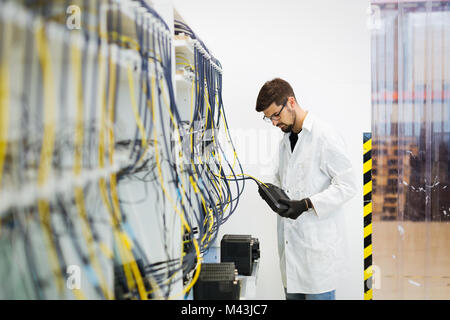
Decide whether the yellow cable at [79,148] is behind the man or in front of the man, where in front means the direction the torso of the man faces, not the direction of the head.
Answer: in front

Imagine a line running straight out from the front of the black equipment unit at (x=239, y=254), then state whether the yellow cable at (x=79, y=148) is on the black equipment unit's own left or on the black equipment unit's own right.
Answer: on the black equipment unit's own right

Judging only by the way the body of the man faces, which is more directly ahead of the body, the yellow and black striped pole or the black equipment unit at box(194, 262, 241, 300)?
the black equipment unit

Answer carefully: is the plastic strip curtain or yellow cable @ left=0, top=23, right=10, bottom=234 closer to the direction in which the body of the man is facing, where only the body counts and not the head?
the yellow cable

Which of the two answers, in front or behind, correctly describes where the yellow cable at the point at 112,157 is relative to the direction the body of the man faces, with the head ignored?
in front

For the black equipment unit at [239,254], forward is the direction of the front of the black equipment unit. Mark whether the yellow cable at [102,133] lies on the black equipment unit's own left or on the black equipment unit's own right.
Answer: on the black equipment unit's own right
